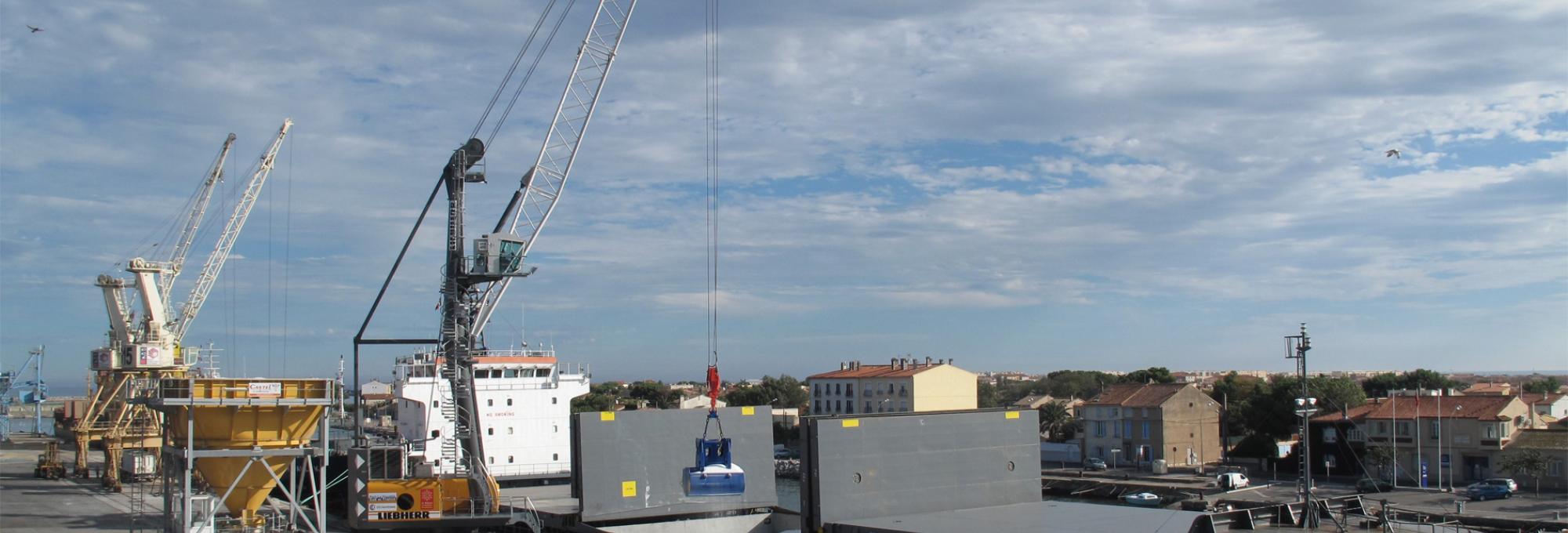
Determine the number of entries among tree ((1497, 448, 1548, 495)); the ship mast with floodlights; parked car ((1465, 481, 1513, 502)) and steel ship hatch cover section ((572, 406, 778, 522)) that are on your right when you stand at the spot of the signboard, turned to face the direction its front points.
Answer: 0

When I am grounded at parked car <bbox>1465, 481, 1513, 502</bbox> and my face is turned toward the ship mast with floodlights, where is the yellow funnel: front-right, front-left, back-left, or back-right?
front-right

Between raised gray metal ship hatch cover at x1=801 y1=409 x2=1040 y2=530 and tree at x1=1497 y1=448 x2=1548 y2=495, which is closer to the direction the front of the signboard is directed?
the raised gray metal ship hatch cover

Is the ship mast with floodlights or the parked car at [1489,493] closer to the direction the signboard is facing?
the ship mast with floodlights

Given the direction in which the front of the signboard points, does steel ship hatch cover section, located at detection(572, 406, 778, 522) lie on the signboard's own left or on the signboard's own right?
on the signboard's own left

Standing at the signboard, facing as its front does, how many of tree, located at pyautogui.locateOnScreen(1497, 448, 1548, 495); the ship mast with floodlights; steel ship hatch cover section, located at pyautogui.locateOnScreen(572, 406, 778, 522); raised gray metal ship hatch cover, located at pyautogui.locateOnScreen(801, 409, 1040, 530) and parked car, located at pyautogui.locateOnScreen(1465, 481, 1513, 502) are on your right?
0

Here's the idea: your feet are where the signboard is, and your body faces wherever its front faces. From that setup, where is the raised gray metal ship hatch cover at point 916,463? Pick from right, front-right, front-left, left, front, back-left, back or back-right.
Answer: front-left

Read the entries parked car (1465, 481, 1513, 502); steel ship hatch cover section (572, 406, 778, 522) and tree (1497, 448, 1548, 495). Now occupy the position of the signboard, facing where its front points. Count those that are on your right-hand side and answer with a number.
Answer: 0

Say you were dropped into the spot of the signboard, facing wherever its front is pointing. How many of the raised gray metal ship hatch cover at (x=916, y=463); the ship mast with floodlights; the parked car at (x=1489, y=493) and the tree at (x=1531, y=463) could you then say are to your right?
0

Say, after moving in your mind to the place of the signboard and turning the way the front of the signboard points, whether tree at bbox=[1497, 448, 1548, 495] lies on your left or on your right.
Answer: on your left

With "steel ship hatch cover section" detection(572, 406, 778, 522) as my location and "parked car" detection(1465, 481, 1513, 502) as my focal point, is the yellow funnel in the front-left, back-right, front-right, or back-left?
back-left

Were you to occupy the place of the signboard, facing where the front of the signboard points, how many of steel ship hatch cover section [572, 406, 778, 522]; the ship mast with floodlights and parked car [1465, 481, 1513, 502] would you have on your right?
0

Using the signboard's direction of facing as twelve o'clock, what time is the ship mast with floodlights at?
The ship mast with floodlights is roughly at 10 o'clock from the signboard.

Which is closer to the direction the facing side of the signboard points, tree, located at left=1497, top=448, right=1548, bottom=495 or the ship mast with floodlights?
the ship mast with floodlights

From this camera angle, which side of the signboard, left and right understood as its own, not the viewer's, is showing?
front

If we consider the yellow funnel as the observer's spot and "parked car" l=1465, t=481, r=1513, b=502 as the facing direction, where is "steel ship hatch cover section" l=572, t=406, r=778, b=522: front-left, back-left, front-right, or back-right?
front-right
